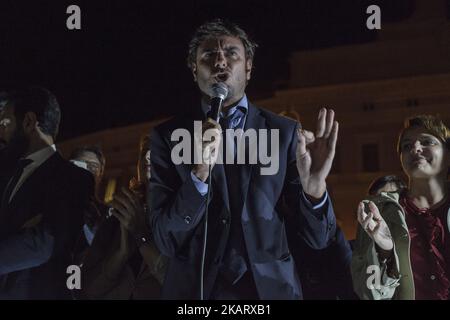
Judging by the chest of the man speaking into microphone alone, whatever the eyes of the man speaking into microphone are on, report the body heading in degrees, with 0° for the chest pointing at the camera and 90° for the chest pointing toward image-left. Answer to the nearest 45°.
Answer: approximately 0°
